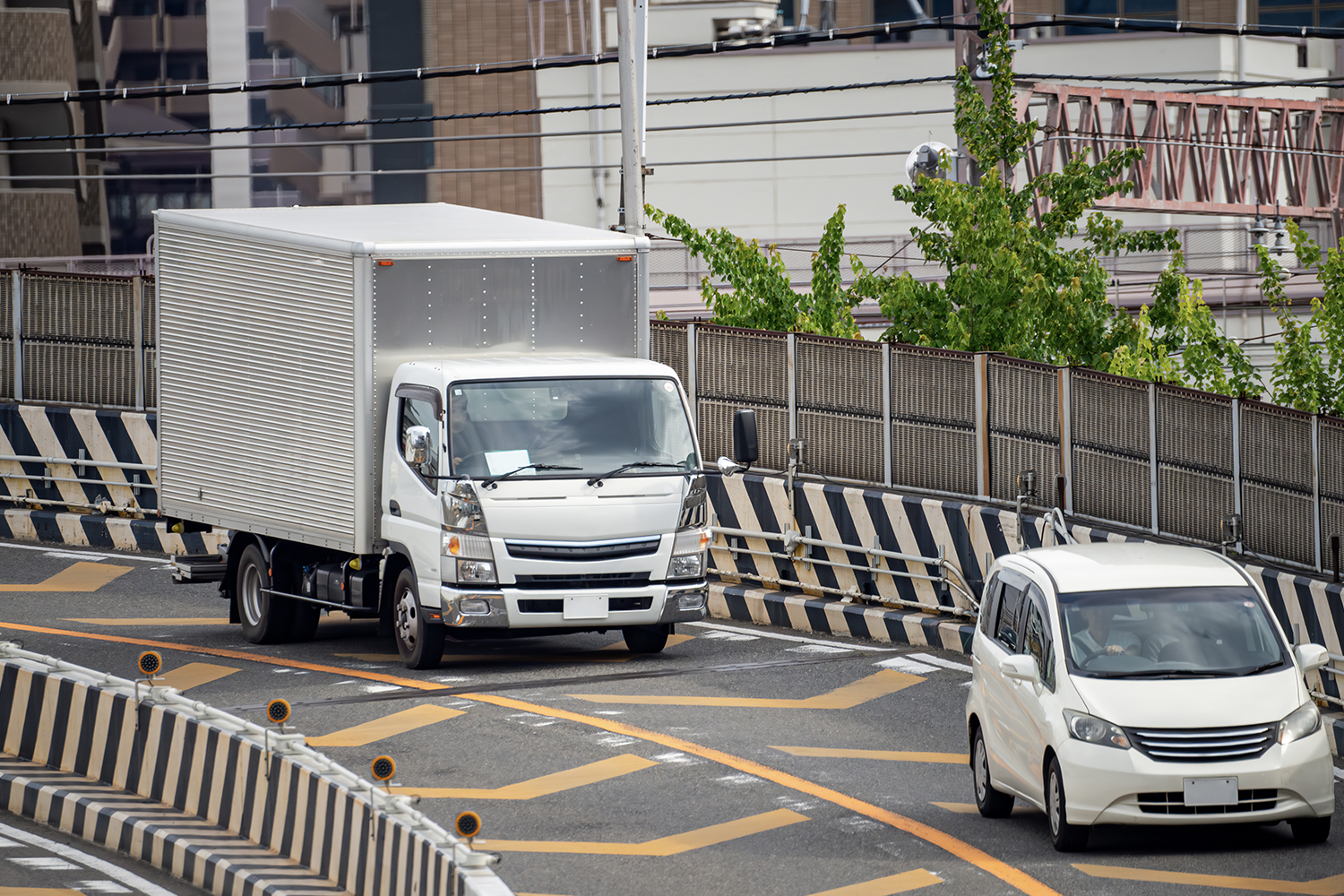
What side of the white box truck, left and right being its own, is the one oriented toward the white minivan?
front

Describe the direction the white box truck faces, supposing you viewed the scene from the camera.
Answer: facing the viewer and to the right of the viewer
